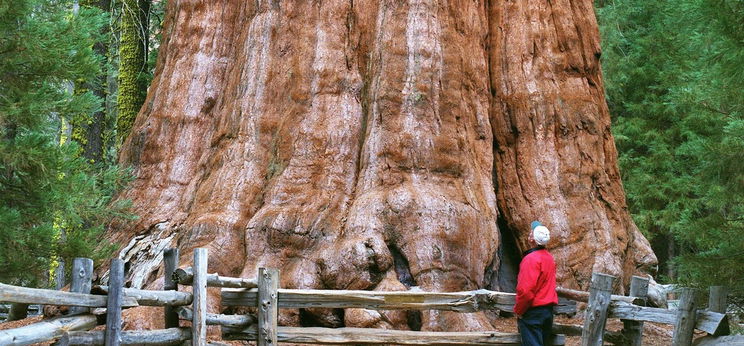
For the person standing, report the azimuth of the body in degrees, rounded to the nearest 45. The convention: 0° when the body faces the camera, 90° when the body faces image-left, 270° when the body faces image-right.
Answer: approximately 135°

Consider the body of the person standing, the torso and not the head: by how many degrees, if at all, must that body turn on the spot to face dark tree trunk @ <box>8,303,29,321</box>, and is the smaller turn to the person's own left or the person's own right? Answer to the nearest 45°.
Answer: approximately 45° to the person's own left

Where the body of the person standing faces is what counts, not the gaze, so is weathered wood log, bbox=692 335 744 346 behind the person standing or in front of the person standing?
behind
